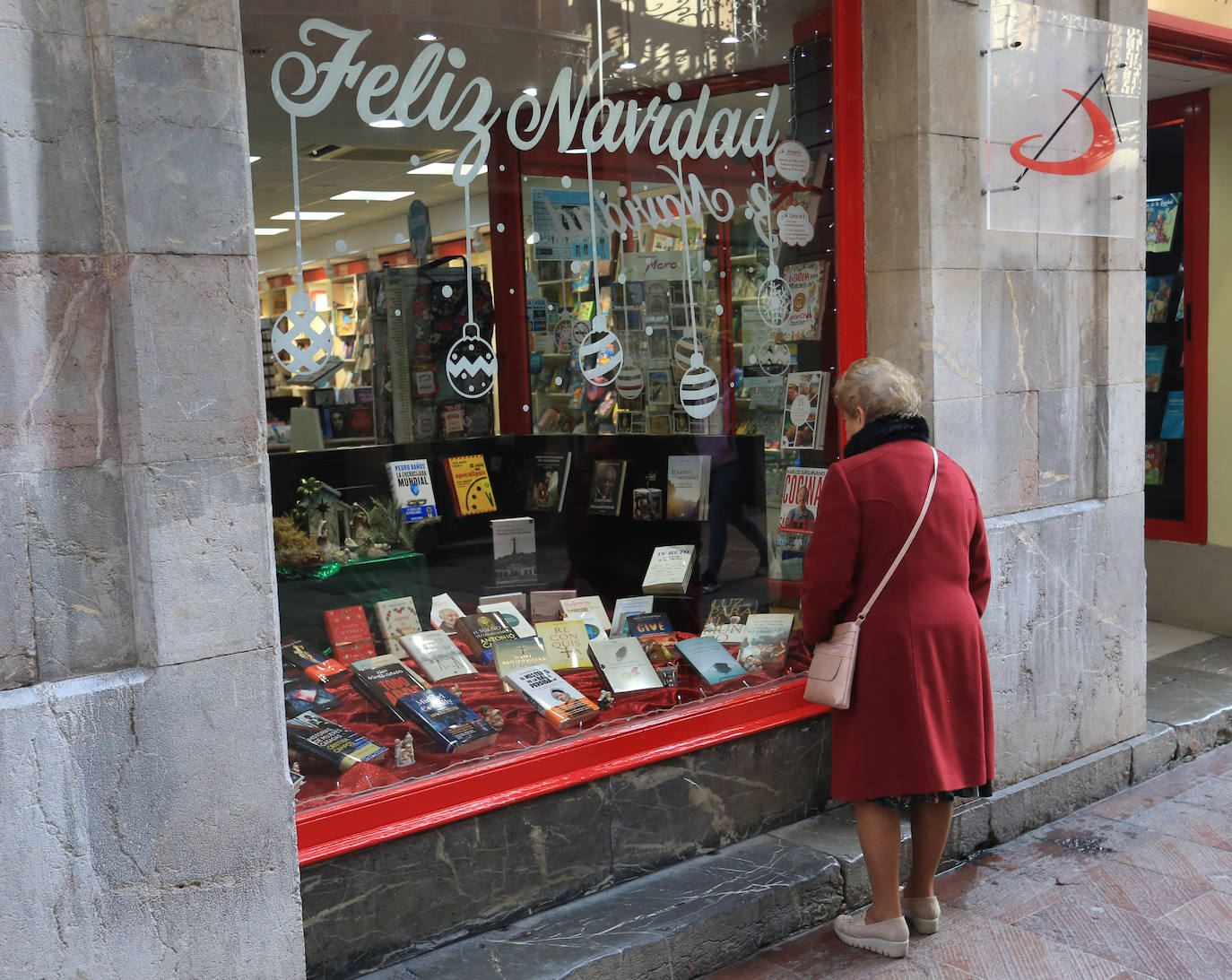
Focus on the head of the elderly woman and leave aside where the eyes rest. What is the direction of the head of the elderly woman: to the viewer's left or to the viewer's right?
to the viewer's left

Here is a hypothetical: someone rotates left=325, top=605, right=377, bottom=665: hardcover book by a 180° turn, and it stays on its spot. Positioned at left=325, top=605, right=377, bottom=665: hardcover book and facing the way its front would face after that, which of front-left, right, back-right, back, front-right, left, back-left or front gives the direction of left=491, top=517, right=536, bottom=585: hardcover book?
front-right

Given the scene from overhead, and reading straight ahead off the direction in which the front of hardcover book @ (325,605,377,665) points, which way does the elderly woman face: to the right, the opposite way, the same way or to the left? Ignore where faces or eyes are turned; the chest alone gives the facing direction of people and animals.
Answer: the opposite way

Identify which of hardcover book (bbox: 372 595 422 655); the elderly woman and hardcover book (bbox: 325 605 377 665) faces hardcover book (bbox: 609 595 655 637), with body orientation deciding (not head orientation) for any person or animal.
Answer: the elderly woman

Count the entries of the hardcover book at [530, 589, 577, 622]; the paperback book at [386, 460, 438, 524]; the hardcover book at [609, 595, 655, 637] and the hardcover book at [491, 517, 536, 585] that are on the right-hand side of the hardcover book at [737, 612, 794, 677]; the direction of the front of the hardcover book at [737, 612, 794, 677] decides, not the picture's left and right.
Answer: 4

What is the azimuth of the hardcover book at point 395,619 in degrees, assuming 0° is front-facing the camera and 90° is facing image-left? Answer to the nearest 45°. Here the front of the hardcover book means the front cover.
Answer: approximately 0°

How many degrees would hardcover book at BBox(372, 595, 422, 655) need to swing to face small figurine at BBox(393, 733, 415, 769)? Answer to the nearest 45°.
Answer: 0° — it already faces it

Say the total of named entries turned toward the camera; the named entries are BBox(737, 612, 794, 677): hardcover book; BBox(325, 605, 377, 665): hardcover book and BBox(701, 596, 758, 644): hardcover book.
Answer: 3

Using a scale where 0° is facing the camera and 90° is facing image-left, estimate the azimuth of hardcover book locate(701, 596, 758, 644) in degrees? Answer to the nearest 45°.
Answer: approximately 0°
